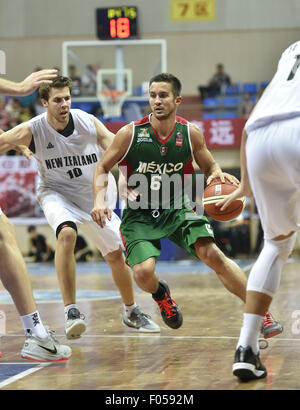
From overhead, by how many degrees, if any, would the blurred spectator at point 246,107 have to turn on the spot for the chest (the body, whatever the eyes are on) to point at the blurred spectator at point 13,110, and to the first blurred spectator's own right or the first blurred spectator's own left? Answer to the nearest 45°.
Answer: approximately 90° to the first blurred spectator's own right

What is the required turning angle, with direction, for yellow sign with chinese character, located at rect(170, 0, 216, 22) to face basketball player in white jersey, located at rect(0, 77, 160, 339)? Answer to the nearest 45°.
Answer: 0° — it already faces them

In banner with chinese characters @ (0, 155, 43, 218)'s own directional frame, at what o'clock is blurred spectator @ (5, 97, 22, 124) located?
The blurred spectator is roughly at 6 o'clock from the banner with chinese characters.

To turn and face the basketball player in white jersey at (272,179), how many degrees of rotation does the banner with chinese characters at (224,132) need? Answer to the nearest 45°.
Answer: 0° — it already faces them

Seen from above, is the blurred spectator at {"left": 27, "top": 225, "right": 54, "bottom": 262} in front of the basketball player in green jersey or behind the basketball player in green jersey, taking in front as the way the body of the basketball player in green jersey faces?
behind

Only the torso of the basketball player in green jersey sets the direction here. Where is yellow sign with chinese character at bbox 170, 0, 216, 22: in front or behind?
behind

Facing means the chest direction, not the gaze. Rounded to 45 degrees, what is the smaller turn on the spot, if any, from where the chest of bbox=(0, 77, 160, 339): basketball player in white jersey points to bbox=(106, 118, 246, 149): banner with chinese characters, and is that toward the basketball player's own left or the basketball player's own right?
approximately 135° to the basketball player's own left

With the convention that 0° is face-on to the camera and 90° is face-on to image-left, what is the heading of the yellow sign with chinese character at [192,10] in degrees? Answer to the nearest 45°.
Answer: approximately 0°

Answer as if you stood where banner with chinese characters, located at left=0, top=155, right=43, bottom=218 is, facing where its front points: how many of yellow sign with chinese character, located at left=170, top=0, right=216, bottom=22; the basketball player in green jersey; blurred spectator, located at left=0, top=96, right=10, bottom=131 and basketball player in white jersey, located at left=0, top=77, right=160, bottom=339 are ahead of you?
2

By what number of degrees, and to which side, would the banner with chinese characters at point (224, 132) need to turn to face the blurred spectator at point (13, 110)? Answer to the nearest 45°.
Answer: approximately 90° to its right

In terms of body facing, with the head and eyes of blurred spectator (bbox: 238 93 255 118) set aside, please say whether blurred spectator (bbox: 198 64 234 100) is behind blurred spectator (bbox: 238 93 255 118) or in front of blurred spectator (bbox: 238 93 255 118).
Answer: behind
